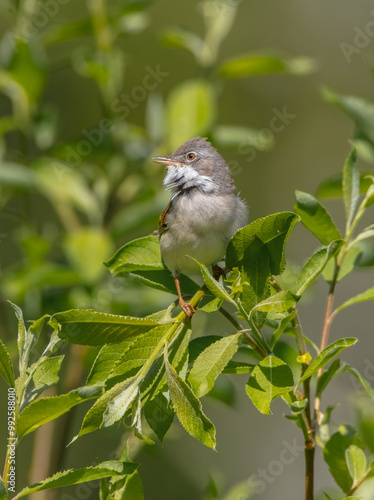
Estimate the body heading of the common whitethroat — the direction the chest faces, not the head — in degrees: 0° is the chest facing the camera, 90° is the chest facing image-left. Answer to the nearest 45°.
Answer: approximately 0°
